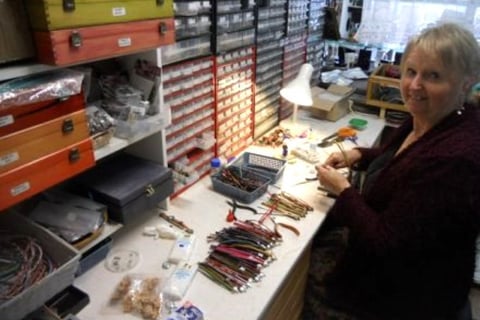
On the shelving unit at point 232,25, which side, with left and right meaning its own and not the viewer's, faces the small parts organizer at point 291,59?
left

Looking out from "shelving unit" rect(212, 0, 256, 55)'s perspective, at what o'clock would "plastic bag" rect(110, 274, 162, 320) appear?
The plastic bag is roughly at 2 o'clock from the shelving unit.

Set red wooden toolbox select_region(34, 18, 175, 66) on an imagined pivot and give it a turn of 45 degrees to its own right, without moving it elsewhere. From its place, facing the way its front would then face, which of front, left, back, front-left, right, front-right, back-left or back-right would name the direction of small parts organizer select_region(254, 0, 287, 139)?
back-left

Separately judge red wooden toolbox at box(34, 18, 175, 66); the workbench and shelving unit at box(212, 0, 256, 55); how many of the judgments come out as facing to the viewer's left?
0

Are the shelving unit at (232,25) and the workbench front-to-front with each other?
no

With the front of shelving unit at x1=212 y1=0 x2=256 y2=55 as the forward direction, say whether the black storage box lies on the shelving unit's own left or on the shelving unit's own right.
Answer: on the shelving unit's own right

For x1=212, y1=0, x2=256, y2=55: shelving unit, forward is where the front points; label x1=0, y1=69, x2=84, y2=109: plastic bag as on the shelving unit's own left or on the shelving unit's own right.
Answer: on the shelving unit's own right

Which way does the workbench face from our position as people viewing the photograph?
facing the viewer and to the right of the viewer

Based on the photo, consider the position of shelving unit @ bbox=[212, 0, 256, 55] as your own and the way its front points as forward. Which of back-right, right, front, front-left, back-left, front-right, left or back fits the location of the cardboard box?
left

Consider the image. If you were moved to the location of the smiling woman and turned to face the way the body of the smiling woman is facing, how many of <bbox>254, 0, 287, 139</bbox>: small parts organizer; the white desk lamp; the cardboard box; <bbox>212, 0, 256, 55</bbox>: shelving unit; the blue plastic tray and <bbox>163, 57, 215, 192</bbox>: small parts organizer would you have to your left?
0

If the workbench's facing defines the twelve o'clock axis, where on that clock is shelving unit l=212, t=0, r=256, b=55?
The shelving unit is roughly at 8 o'clock from the workbench.

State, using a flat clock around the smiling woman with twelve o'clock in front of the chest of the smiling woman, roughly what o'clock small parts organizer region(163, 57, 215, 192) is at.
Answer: The small parts organizer is roughly at 2 o'clock from the smiling woman.

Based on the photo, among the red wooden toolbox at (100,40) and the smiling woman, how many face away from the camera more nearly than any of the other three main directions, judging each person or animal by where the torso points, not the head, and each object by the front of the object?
0

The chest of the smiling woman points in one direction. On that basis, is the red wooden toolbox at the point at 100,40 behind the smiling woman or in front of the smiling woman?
in front

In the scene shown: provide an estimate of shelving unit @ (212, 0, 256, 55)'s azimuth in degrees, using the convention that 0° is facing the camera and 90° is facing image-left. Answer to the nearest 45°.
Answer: approximately 315°
